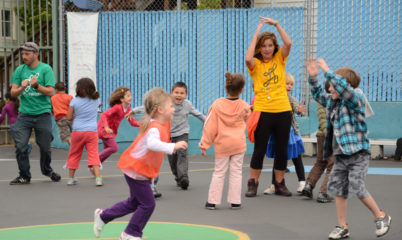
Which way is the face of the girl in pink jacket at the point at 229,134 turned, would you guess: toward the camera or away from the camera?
away from the camera

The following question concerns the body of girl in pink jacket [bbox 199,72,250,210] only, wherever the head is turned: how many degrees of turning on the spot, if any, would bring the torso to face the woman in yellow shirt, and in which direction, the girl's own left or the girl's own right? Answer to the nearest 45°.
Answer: approximately 45° to the girl's own right

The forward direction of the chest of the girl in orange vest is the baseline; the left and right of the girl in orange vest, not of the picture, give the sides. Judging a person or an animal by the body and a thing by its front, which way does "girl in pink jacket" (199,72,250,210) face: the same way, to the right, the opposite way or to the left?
to the left

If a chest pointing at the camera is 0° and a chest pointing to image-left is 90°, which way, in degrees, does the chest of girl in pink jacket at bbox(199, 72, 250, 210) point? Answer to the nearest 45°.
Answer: approximately 180°

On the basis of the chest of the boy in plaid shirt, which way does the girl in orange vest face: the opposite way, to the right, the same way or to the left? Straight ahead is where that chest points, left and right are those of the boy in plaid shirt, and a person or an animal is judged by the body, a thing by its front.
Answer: the opposite way

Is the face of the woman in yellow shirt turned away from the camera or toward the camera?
toward the camera

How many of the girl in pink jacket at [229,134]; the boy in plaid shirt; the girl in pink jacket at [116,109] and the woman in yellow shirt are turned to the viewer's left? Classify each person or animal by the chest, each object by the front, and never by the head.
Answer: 1

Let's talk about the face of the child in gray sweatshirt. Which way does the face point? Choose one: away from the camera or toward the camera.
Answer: toward the camera

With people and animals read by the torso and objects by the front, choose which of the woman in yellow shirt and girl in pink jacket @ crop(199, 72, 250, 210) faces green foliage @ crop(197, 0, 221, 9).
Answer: the girl in pink jacket

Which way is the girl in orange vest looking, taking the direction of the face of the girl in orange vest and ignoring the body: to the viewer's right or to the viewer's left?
to the viewer's right

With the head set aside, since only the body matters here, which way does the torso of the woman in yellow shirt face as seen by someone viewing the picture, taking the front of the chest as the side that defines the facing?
toward the camera

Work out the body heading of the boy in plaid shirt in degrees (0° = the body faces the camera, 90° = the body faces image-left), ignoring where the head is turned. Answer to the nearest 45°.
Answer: approximately 90°

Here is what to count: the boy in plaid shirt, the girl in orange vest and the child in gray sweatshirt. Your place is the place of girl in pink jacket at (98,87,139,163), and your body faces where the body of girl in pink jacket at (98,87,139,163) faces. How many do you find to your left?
0
